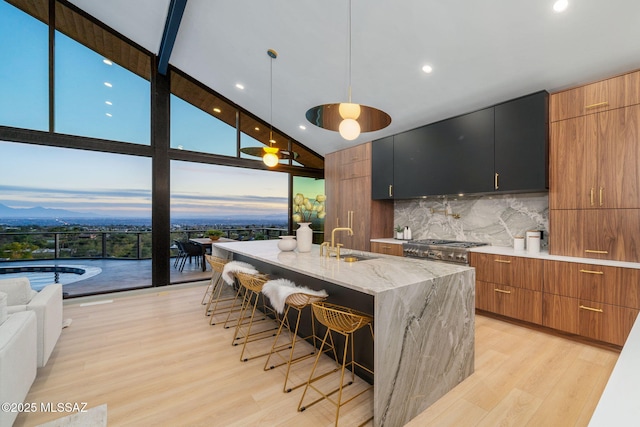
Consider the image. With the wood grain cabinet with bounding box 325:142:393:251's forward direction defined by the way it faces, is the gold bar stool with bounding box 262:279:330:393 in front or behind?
in front

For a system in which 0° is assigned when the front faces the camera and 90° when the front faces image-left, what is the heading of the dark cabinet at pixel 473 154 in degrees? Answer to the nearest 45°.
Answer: approximately 45°

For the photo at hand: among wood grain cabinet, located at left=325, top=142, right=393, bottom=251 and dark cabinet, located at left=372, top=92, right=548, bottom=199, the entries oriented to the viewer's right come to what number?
0

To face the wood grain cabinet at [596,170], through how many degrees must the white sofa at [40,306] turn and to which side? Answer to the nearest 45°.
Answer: approximately 90° to its left

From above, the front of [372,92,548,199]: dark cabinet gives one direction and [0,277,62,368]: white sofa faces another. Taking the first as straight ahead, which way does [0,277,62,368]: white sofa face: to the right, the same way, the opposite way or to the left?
to the left
